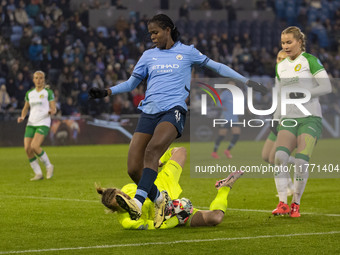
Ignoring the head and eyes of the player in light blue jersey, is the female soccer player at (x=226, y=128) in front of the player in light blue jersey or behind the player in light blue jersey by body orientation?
behind

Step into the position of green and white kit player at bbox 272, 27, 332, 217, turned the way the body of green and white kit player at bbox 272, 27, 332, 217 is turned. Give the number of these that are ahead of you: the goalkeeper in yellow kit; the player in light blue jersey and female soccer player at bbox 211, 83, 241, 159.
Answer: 2

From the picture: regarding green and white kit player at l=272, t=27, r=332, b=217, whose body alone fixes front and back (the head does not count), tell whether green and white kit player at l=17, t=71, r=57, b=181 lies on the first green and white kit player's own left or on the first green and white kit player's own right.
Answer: on the first green and white kit player's own right
